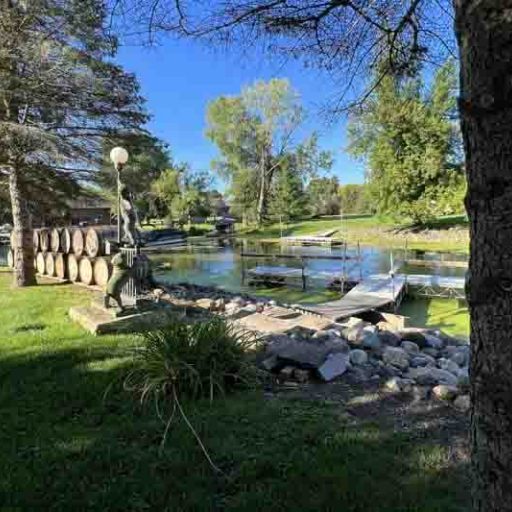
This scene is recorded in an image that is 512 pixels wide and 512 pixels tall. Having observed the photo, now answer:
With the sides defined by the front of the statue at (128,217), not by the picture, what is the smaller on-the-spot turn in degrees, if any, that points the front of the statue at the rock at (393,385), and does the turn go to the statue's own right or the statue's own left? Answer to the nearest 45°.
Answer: approximately 90° to the statue's own left

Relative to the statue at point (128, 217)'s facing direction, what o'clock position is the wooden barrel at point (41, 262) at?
The wooden barrel is roughly at 2 o'clock from the statue.

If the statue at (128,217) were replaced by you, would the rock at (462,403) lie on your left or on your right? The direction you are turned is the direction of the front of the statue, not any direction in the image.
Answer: on your left

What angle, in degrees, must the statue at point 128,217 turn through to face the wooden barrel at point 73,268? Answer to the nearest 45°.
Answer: approximately 45° to its right

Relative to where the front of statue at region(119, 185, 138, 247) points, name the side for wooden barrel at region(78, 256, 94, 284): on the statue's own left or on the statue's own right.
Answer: on the statue's own right

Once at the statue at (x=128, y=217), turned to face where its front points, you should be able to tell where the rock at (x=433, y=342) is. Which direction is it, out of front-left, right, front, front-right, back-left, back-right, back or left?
back-left

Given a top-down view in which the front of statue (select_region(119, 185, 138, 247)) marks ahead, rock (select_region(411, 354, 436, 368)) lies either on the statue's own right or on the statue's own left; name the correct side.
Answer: on the statue's own left

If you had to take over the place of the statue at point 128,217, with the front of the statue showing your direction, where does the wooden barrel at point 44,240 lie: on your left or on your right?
on your right

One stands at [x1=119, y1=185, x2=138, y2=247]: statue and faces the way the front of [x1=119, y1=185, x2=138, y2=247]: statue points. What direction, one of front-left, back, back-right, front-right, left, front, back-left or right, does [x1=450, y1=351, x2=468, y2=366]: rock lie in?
back-left
